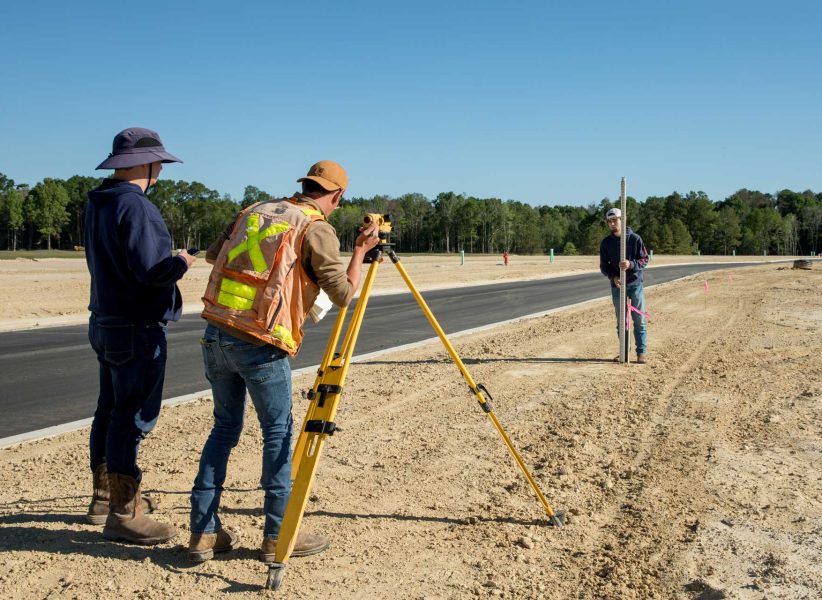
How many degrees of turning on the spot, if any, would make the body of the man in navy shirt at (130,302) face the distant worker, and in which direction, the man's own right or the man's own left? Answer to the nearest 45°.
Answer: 0° — they already face them

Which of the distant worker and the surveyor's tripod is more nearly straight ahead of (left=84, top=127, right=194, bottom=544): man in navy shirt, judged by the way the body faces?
the distant worker

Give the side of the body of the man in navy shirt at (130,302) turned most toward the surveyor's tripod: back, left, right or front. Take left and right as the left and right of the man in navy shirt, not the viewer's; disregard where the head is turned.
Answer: right

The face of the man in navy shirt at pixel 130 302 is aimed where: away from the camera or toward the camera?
away from the camera

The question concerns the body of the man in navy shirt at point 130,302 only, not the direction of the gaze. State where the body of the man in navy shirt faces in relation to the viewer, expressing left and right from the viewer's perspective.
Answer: facing away from the viewer and to the right of the viewer
